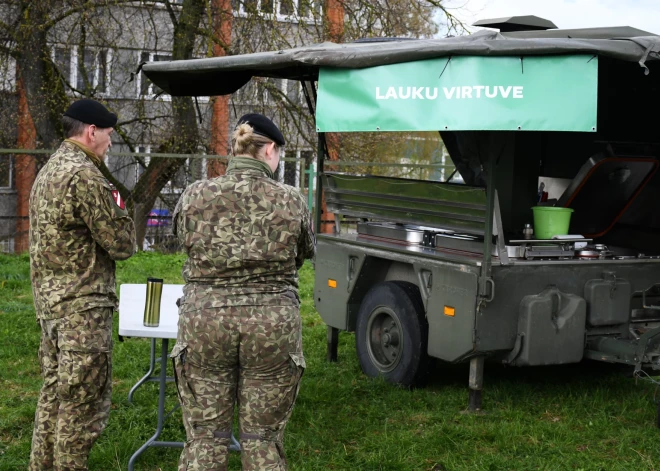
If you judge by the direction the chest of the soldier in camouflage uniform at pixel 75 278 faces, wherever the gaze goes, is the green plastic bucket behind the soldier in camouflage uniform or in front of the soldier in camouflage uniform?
in front

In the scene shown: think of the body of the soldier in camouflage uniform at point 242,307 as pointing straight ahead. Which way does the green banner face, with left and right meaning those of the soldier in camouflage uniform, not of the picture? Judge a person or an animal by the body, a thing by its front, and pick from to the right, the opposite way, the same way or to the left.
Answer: the opposite way

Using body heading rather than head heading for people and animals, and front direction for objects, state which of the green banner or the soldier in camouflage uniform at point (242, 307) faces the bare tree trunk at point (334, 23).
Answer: the soldier in camouflage uniform

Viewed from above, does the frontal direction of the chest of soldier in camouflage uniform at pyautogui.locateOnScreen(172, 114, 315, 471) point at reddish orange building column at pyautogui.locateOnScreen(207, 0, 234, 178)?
yes

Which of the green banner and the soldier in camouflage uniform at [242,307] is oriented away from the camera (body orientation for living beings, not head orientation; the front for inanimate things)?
the soldier in camouflage uniform

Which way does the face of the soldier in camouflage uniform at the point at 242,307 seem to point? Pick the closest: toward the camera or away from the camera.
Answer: away from the camera

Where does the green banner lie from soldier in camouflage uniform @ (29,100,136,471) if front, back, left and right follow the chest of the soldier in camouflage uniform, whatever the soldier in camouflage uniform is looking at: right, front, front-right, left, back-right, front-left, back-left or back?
front-right

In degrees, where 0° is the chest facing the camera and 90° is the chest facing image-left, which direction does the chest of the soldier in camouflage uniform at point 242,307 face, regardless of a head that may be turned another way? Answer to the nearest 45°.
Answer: approximately 180°

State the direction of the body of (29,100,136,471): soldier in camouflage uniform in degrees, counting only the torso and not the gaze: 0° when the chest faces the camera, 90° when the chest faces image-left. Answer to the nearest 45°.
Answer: approximately 225°

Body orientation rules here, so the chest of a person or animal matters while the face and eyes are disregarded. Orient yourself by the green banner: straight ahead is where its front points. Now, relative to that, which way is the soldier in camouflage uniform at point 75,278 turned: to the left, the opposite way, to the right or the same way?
the opposite way

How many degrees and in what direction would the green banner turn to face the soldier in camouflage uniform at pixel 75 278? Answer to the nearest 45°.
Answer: approximately 45° to its right

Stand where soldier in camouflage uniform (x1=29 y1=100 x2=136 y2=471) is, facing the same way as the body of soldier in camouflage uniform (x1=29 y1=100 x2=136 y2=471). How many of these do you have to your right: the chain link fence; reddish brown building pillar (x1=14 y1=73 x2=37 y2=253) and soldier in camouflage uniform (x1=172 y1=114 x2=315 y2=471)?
1

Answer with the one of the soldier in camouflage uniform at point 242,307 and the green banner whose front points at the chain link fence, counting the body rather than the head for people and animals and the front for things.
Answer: the soldier in camouflage uniform

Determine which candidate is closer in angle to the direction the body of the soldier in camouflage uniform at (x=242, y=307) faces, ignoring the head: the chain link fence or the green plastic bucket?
the chain link fence

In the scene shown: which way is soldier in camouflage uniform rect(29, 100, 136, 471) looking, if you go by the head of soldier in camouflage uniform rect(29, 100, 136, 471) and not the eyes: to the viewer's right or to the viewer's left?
to the viewer's right
